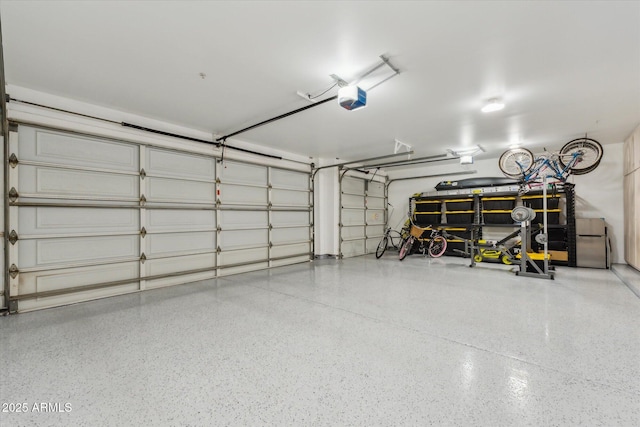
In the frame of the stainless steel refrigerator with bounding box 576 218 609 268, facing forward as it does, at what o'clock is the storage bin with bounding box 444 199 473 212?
The storage bin is roughly at 3 o'clock from the stainless steel refrigerator.

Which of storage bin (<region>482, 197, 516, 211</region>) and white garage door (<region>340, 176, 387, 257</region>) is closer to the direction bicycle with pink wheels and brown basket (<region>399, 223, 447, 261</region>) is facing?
the white garage door

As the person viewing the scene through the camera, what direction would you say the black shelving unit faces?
facing the viewer

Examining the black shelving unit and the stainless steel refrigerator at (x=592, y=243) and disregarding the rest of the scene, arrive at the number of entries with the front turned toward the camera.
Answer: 2

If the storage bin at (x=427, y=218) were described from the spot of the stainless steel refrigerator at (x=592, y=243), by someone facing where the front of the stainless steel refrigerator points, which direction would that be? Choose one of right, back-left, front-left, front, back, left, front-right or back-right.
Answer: right

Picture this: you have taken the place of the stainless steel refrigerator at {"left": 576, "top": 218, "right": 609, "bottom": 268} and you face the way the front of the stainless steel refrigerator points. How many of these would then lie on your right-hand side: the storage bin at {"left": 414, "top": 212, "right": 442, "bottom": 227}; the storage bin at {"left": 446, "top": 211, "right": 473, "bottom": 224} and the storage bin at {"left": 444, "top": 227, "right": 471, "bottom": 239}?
3

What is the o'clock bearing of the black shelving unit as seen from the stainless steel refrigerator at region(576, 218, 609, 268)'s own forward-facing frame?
The black shelving unit is roughly at 3 o'clock from the stainless steel refrigerator.

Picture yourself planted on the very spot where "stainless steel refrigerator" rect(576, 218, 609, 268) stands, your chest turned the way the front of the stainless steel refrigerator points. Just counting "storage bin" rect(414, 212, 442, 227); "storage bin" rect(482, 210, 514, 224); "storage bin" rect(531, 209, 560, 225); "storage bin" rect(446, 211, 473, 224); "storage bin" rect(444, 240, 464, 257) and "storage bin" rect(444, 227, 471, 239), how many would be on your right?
6

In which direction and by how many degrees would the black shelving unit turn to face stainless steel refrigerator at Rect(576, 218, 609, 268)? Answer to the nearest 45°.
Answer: approximately 90° to its left

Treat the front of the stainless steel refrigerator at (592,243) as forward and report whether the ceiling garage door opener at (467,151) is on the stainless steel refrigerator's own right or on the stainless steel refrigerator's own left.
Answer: on the stainless steel refrigerator's own right

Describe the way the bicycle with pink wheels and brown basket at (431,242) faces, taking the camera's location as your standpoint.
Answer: facing the viewer and to the left of the viewer

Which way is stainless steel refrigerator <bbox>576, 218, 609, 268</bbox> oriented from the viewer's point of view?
toward the camera

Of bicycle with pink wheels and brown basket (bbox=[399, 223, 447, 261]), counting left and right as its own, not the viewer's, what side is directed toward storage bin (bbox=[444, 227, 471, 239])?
back

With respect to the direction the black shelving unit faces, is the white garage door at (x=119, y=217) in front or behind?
in front

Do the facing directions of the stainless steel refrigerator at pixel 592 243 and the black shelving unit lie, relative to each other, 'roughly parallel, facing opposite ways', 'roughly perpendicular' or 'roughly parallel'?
roughly parallel

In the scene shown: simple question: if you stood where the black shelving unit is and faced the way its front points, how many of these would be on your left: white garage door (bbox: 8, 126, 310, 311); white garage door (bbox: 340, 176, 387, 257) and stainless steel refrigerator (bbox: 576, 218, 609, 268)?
1
